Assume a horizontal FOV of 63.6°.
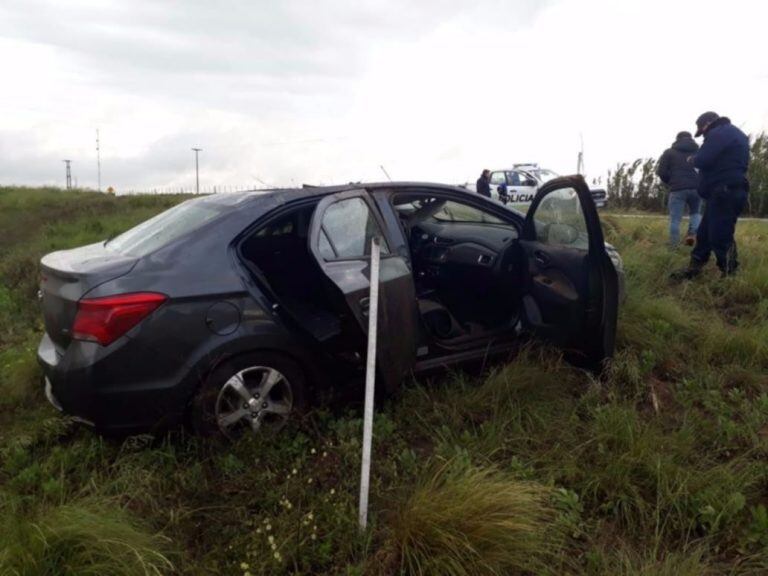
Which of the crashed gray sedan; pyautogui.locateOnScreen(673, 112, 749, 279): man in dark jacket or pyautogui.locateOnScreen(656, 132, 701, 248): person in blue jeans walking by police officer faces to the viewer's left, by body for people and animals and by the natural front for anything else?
the man in dark jacket

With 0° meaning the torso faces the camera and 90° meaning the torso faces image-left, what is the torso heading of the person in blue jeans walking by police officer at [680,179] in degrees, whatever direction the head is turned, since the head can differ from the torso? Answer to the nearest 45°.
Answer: approximately 180°

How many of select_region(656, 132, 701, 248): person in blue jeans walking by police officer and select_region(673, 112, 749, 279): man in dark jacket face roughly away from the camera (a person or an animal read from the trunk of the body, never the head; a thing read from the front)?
1

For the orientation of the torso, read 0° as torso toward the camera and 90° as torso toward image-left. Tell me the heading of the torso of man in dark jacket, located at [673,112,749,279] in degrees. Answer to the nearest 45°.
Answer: approximately 90°

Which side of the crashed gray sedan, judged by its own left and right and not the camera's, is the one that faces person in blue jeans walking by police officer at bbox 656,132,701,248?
front

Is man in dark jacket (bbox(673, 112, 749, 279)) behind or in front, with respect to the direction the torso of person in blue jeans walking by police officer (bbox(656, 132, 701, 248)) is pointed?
behind

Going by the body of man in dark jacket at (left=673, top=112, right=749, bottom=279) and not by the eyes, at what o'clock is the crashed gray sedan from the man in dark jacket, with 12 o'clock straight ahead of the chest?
The crashed gray sedan is roughly at 10 o'clock from the man in dark jacket.

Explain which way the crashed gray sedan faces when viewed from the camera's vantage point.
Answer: facing away from the viewer and to the right of the viewer

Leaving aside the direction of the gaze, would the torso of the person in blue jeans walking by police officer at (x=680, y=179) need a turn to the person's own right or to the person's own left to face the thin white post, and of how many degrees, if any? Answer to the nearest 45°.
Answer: approximately 180°
